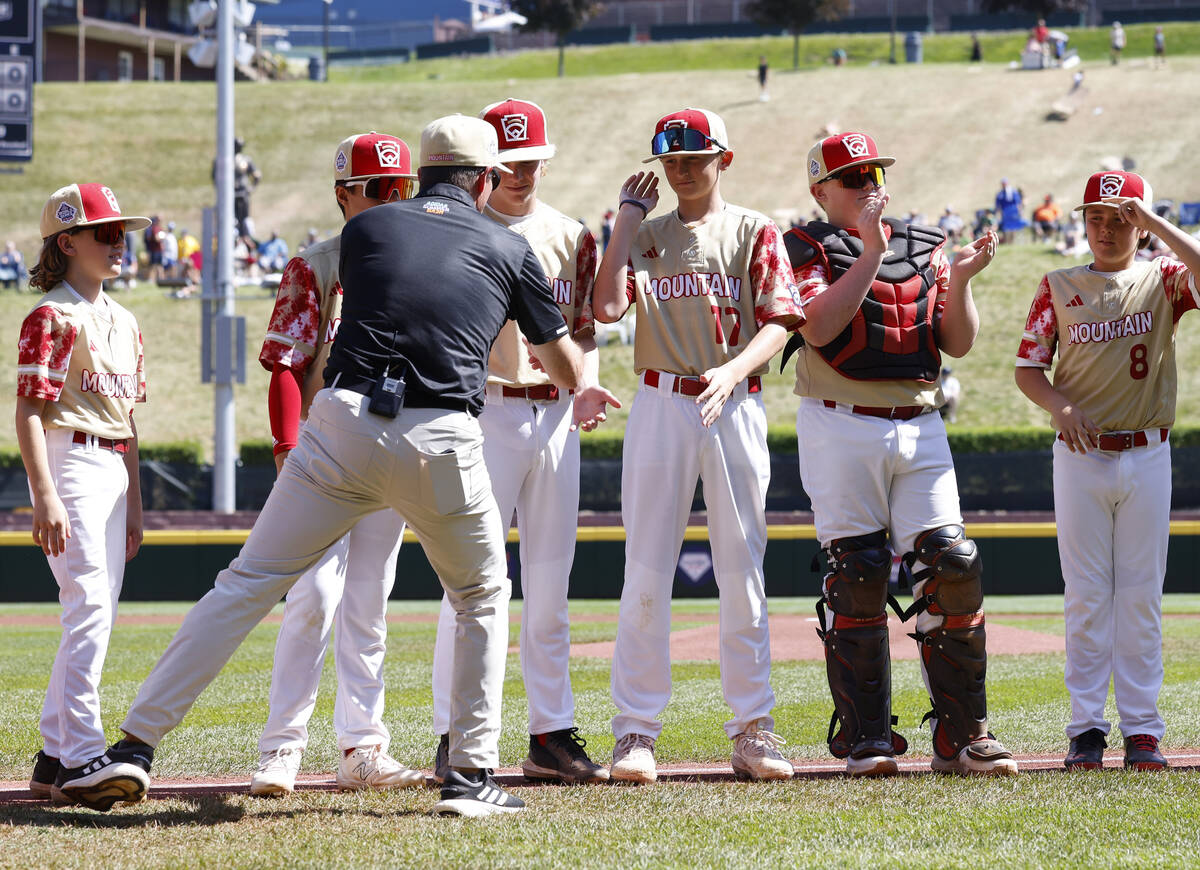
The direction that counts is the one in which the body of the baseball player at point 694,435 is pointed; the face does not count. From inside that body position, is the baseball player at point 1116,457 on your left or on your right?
on your left

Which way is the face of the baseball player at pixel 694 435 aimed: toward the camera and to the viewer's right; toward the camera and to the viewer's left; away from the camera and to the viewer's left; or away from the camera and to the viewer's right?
toward the camera and to the viewer's left

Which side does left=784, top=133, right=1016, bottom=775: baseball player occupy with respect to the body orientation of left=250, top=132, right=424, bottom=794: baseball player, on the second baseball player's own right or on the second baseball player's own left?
on the second baseball player's own left

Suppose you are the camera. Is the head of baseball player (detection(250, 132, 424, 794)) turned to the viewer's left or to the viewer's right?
to the viewer's right

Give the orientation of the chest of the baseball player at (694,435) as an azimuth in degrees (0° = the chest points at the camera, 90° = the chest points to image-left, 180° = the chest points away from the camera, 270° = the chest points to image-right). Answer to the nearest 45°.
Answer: approximately 0°

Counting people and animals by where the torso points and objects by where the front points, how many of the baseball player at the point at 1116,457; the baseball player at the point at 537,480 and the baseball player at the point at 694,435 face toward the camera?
3

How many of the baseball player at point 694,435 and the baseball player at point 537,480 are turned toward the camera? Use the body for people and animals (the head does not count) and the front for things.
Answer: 2

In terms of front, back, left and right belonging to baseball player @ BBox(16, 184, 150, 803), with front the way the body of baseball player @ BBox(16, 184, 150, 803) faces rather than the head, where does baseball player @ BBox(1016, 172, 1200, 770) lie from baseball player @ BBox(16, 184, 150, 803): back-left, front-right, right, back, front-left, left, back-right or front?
front-left

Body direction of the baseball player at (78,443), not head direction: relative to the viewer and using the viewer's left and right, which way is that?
facing the viewer and to the right of the viewer

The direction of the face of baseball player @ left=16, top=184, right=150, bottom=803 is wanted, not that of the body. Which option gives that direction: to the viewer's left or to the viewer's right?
to the viewer's right

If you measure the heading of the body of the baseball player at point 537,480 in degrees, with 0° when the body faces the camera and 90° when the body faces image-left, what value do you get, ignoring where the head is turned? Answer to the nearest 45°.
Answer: approximately 0°
